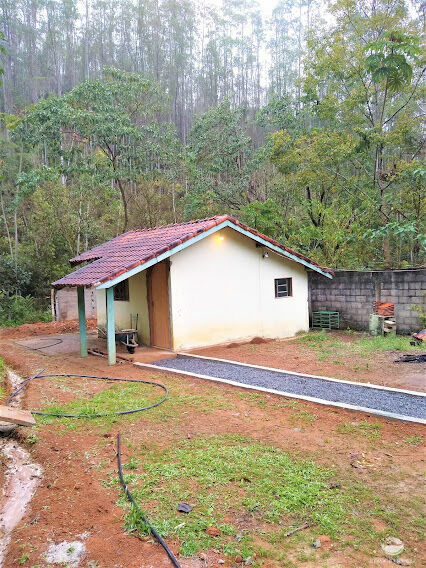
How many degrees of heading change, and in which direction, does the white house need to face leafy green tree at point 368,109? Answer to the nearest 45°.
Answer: approximately 180°

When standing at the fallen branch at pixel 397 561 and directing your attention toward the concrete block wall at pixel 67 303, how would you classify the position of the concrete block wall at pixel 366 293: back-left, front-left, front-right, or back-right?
front-right

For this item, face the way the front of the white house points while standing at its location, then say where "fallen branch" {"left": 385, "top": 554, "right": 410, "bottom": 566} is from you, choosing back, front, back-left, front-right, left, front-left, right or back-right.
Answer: front-left

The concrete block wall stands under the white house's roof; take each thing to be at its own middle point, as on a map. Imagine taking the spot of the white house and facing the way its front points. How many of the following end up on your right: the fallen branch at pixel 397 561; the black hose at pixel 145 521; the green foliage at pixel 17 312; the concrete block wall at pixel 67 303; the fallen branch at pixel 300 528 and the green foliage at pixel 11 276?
3

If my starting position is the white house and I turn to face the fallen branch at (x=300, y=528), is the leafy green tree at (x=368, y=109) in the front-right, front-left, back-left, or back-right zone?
back-left

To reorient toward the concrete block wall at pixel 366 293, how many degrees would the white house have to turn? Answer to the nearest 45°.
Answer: approximately 135° to its left

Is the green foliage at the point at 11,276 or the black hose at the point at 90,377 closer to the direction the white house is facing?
the black hose

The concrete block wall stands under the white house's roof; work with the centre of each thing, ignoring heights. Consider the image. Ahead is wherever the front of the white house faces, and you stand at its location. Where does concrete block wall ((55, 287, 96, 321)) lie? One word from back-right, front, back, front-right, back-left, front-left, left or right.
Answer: right

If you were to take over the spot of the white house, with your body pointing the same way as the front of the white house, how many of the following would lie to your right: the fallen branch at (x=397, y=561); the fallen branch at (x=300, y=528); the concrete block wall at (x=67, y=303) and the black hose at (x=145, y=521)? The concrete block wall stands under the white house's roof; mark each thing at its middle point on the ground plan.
1

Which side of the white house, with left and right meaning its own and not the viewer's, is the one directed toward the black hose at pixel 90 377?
front

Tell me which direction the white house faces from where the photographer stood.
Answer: facing the viewer and to the left of the viewer

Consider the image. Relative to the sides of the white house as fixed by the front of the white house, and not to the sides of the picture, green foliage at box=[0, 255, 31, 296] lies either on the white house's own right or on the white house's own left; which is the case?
on the white house's own right

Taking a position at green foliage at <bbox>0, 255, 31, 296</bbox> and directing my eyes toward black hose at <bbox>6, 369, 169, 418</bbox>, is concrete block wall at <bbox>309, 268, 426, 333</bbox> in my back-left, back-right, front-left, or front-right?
front-left

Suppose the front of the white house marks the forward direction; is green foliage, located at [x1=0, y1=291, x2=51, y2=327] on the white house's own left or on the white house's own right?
on the white house's own right

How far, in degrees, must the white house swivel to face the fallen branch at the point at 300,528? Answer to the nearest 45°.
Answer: approximately 45° to its left

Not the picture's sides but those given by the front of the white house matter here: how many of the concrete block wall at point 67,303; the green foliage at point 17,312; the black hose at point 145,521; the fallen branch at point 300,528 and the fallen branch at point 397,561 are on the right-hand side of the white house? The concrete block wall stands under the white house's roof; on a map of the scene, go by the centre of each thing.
2

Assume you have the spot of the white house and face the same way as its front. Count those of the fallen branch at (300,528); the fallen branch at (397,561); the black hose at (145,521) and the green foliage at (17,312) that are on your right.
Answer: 1
